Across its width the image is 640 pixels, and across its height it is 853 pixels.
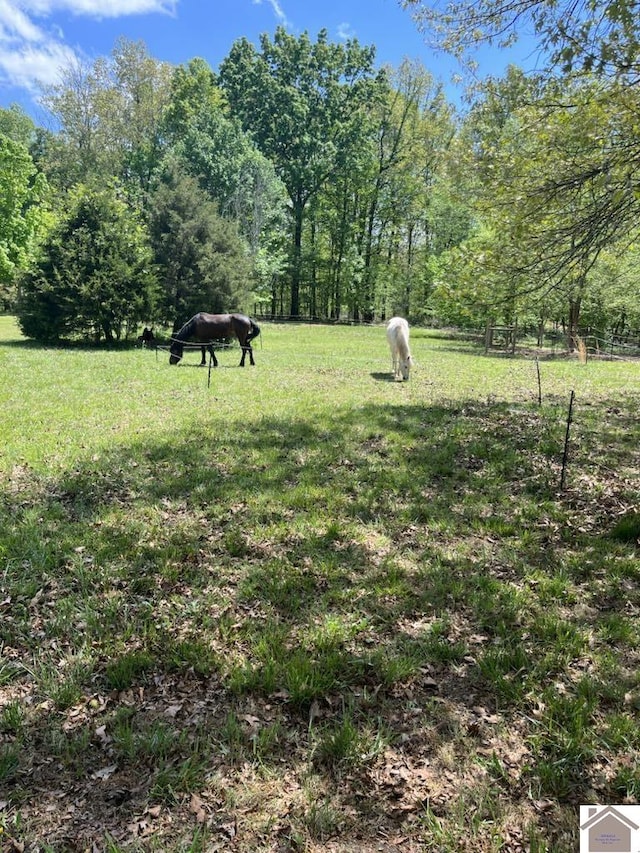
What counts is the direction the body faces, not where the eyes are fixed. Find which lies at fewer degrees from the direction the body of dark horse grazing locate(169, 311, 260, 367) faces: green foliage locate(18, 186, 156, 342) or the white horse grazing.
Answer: the green foliage

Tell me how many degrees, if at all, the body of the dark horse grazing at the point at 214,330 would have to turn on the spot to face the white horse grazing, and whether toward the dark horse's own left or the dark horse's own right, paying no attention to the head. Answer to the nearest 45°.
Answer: approximately 135° to the dark horse's own left

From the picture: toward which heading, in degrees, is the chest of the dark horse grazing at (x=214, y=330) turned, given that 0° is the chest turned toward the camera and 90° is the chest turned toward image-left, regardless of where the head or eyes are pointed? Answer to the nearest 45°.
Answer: approximately 90°

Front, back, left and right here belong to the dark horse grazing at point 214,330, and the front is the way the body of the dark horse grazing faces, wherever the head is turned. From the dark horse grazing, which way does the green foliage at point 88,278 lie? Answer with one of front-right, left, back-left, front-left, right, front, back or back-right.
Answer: front-right
